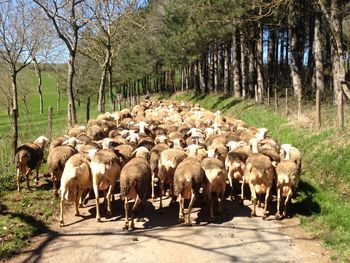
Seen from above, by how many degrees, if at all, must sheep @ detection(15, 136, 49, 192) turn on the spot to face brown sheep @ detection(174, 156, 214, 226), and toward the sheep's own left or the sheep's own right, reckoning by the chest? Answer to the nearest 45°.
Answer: approximately 90° to the sheep's own right

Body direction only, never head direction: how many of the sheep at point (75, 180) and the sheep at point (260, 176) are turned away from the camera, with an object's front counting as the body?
2

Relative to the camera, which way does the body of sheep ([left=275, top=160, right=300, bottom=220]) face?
away from the camera

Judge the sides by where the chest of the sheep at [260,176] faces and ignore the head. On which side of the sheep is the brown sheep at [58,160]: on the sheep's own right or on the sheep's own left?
on the sheep's own left

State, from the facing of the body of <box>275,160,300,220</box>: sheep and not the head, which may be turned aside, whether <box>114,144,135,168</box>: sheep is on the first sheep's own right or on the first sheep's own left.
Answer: on the first sheep's own left

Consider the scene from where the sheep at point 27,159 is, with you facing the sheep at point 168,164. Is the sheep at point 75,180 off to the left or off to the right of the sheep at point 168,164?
right

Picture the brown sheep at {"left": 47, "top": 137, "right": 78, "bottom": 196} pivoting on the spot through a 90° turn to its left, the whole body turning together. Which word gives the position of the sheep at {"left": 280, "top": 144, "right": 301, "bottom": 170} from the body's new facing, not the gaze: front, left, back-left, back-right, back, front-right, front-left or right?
back-right

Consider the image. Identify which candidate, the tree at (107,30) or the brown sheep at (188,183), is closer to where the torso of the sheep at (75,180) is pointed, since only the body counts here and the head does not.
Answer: the tree

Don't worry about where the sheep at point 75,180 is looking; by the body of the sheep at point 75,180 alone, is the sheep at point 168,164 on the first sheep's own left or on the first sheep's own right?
on the first sheep's own right

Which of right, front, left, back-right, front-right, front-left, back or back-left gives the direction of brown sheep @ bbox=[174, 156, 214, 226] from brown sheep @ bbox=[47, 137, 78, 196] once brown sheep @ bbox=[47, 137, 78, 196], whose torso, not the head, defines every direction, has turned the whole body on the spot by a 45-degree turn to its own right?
front-right

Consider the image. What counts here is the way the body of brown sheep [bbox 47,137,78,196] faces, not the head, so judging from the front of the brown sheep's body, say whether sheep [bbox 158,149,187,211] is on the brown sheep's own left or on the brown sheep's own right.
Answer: on the brown sheep's own right

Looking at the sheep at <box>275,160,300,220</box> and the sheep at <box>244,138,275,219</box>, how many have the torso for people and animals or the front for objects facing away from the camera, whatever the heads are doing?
2

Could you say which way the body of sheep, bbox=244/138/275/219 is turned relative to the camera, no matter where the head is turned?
away from the camera

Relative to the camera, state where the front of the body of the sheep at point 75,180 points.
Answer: away from the camera

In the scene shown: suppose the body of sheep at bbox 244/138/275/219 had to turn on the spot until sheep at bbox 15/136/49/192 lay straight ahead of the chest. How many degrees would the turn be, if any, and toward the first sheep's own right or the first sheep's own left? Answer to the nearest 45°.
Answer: approximately 90° to the first sheep's own left

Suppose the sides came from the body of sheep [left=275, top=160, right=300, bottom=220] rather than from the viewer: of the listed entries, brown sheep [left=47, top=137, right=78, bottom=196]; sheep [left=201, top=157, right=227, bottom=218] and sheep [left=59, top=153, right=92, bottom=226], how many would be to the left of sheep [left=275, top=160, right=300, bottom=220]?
3
